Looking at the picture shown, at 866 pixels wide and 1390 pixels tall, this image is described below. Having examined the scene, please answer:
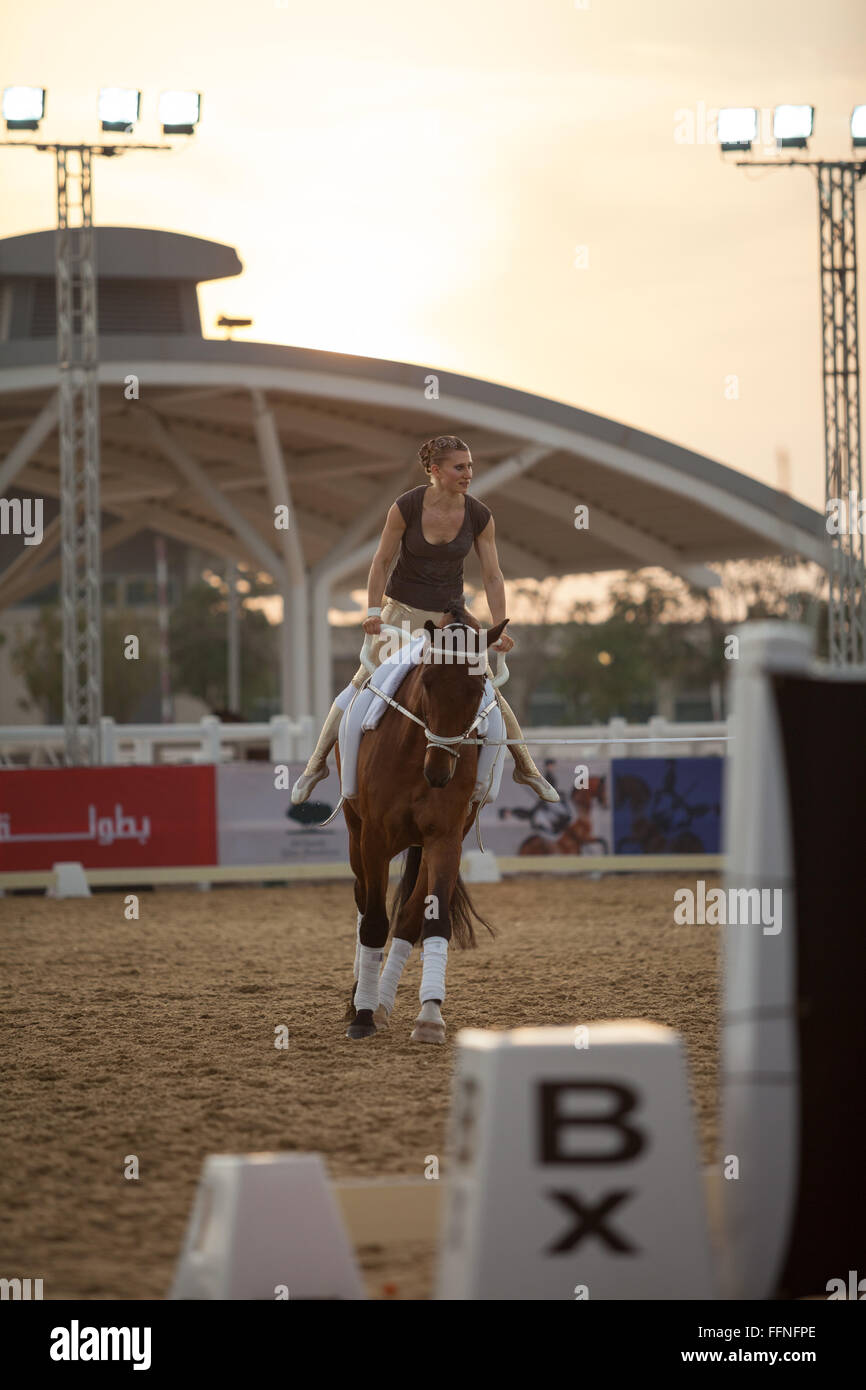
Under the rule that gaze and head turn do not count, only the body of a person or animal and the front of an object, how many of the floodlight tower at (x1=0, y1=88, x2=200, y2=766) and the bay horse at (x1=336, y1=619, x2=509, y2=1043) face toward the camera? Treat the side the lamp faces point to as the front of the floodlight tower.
2

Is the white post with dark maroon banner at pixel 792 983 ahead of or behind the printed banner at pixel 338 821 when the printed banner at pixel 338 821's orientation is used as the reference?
ahead

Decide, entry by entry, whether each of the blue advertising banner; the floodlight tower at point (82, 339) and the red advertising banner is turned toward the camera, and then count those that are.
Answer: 3

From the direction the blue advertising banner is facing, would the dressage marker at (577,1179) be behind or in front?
in front

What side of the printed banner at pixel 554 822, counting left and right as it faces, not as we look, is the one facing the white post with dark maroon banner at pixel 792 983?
front

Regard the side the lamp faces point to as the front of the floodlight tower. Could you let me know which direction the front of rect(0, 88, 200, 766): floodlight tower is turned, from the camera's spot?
facing the viewer

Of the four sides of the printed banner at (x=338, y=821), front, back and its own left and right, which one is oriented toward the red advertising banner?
right

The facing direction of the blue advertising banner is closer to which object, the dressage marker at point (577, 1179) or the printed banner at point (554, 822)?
the dressage marker

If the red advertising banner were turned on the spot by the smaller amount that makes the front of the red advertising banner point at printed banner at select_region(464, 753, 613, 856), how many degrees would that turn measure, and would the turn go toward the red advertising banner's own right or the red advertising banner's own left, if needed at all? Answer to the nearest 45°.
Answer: approximately 90° to the red advertising banner's own left

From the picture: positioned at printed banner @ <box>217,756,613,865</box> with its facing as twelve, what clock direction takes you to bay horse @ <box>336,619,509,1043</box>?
The bay horse is roughly at 12 o'clock from the printed banner.

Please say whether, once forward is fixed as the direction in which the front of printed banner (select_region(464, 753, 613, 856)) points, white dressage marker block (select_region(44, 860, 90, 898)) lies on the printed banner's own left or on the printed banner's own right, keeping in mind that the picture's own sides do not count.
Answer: on the printed banner's own right

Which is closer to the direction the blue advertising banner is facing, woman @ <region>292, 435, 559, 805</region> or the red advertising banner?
the woman

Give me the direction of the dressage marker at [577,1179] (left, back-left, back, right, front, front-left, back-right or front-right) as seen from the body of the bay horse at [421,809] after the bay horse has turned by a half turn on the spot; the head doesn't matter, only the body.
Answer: back

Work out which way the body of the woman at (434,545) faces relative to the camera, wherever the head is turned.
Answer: toward the camera
